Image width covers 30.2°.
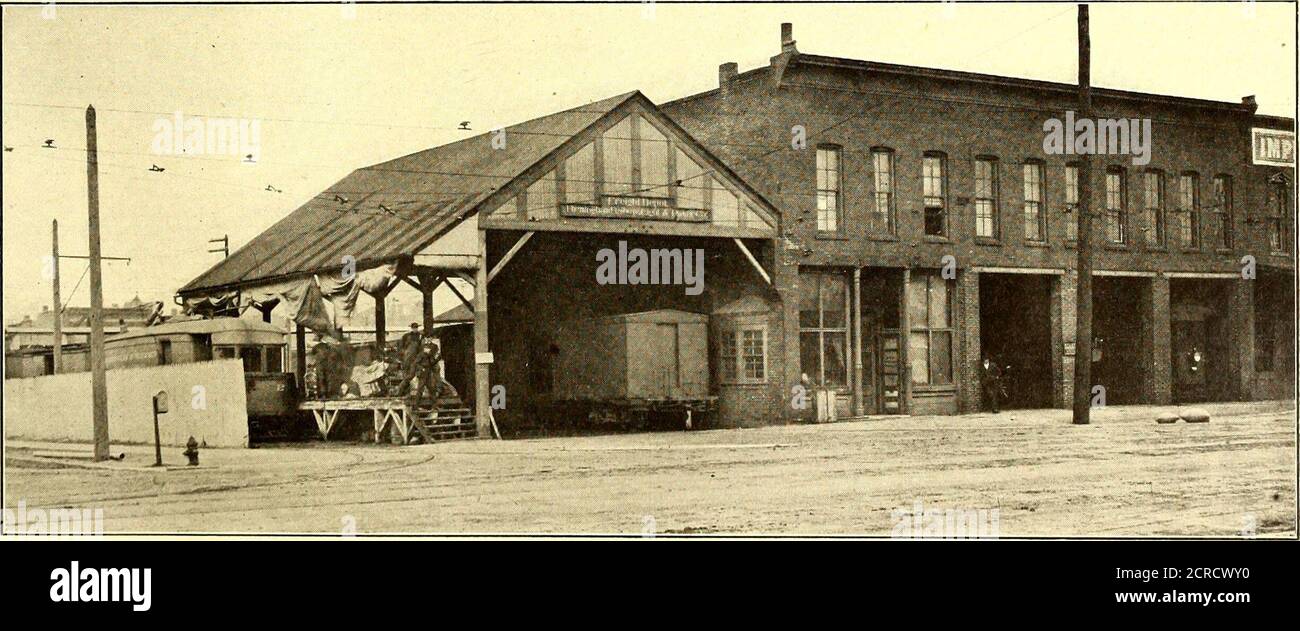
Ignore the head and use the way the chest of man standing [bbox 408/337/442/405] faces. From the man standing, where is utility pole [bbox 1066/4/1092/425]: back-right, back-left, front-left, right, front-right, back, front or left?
left

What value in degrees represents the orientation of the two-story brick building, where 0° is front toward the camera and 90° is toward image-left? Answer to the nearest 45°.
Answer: approximately 315°

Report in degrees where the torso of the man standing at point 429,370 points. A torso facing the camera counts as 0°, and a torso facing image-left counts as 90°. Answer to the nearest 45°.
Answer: approximately 0°

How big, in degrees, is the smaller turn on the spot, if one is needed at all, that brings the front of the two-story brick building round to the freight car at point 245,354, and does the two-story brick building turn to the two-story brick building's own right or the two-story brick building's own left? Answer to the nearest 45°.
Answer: approximately 90° to the two-story brick building's own right

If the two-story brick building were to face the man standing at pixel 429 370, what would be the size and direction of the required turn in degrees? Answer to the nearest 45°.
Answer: approximately 90° to its right

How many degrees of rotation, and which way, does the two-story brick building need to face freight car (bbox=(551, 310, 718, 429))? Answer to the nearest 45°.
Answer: approximately 90° to its right

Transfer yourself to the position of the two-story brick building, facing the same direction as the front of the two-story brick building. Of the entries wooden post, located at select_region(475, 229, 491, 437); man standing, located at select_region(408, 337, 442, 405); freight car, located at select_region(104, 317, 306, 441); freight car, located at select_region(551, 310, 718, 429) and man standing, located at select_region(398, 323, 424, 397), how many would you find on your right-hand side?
5

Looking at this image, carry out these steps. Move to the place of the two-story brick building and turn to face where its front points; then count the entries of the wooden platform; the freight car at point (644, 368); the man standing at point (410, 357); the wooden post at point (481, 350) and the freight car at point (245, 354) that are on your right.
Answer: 5

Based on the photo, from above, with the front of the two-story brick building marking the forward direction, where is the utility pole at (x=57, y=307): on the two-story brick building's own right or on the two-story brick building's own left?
on the two-story brick building's own right
